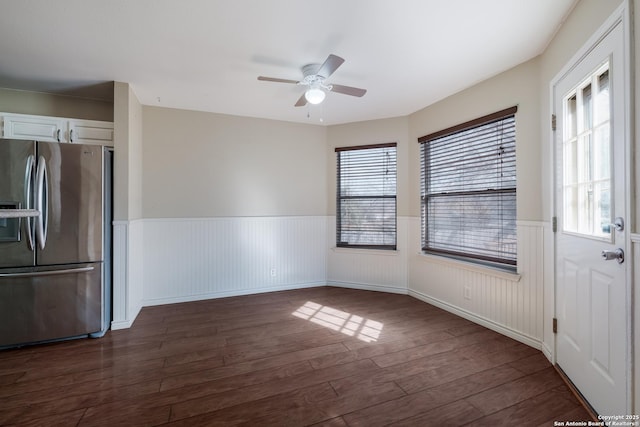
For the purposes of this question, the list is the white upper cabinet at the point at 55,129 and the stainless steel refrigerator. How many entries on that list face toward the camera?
2

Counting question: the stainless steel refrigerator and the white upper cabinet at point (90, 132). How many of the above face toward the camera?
2

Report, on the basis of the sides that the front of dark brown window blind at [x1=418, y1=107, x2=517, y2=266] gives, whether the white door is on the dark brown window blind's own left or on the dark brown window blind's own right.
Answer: on the dark brown window blind's own left

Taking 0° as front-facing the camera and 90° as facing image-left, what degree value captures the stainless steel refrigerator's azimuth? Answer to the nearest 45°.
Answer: approximately 0°

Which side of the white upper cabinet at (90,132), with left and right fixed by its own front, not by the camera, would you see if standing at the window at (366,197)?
left

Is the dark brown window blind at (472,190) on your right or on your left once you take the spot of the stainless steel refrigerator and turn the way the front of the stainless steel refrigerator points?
on your left

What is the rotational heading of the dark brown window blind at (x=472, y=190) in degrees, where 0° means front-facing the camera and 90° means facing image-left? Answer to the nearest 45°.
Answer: approximately 45°
